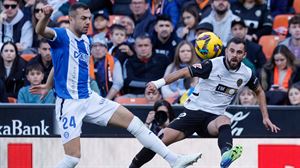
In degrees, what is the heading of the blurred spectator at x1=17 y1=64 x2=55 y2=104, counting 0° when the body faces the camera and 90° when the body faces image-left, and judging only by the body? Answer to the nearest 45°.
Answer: approximately 0°

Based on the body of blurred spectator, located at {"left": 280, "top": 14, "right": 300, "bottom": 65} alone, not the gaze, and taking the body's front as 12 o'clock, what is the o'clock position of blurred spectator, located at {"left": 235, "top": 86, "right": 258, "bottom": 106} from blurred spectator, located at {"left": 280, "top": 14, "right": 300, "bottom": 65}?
blurred spectator, located at {"left": 235, "top": 86, "right": 258, "bottom": 106} is roughly at 1 o'clock from blurred spectator, located at {"left": 280, "top": 14, "right": 300, "bottom": 65}.

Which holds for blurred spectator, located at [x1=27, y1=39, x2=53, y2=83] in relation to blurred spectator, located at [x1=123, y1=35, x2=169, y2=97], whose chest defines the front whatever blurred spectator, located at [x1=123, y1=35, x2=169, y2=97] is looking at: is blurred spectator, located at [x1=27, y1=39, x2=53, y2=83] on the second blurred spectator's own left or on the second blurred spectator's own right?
on the second blurred spectator's own right

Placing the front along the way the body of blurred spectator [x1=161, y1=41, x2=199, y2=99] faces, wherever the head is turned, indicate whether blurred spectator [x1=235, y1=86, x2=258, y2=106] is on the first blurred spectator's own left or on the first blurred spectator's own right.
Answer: on the first blurred spectator's own left

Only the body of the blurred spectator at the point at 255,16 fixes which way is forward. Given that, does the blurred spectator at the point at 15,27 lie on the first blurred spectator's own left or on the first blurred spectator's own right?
on the first blurred spectator's own right
